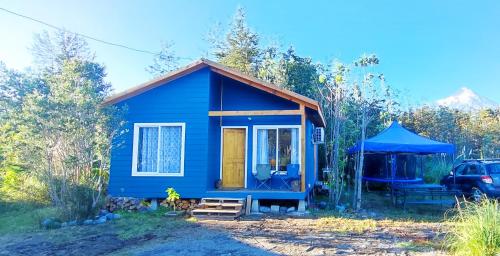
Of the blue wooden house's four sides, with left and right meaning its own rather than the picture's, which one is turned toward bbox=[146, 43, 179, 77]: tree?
back

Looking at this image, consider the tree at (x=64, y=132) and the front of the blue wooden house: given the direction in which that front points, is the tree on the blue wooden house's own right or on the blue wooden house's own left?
on the blue wooden house's own right

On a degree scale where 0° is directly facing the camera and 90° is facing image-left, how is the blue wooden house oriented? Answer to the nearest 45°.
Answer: approximately 0°

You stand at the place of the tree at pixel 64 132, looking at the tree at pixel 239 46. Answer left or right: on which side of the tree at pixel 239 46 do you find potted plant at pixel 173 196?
right

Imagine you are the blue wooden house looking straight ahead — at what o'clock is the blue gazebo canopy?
The blue gazebo canopy is roughly at 9 o'clock from the blue wooden house.

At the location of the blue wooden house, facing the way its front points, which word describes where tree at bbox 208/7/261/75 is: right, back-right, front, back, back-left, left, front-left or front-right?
back

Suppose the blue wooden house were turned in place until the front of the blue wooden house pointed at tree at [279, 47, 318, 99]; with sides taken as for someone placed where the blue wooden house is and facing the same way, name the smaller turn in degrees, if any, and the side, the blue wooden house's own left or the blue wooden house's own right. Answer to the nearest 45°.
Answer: approximately 135° to the blue wooden house's own left

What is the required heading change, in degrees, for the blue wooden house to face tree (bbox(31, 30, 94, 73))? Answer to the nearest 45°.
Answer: approximately 135° to its right
